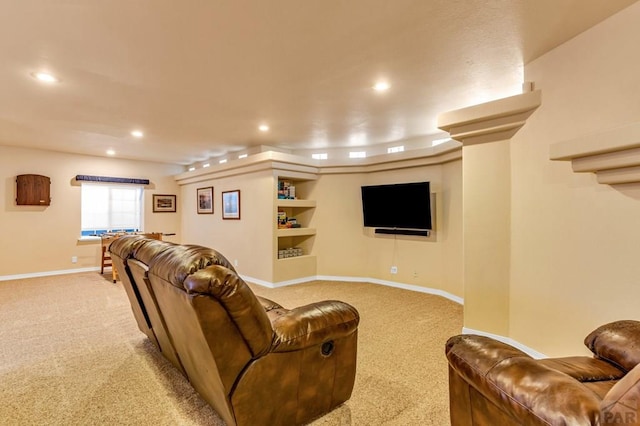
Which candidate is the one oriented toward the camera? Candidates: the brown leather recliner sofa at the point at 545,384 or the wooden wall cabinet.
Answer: the wooden wall cabinet

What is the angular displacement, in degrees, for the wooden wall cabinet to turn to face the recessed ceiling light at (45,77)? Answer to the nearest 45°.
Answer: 0° — it already faces it

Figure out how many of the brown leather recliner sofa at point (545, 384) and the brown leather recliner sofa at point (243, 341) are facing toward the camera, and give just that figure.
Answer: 0

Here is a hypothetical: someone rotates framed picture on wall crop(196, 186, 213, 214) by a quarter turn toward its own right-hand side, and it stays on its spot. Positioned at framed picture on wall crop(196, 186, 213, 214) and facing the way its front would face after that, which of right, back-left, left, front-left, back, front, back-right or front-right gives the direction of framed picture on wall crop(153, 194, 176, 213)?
front

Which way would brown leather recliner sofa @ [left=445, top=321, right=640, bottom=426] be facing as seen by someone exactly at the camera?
facing away from the viewer and to the left of the viewer

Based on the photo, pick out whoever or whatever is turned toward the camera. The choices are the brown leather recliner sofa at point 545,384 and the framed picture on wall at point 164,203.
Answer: the framed picture on wall

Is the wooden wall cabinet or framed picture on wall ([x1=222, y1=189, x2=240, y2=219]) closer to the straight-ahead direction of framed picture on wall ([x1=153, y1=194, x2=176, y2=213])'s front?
the framed picture on wall

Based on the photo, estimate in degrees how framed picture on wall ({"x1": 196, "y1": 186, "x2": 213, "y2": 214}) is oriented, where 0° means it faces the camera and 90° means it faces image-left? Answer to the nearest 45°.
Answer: approximately 45°

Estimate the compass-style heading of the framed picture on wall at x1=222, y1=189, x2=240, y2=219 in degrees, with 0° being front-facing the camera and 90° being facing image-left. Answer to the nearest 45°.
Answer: approximately 45°

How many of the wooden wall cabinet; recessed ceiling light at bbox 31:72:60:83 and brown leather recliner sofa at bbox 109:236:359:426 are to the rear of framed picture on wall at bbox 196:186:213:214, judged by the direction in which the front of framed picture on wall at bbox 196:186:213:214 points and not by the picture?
0

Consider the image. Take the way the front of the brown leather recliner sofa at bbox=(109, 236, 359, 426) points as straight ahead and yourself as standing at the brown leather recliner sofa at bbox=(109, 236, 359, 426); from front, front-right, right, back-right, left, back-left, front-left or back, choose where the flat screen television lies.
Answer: front

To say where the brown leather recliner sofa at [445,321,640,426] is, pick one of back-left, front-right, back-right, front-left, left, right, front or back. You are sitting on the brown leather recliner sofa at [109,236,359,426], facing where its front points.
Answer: right

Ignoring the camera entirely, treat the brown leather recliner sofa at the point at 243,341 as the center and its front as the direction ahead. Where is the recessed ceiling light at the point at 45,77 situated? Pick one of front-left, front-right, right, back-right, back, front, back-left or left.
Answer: left

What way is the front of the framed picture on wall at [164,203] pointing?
toward the camera

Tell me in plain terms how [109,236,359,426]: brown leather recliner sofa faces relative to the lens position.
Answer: facing away from the viewer and to the right of the viewer

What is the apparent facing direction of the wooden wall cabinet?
toward the camera

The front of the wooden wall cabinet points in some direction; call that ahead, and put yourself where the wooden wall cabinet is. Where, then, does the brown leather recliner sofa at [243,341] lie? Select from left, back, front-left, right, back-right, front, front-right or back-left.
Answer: front

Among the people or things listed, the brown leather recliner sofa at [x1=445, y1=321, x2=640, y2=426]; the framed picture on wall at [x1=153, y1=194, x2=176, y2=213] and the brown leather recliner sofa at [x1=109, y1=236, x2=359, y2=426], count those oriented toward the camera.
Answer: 1

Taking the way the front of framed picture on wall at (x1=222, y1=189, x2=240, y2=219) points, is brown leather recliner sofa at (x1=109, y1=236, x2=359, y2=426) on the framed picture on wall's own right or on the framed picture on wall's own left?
on the framed picture on wall's own left

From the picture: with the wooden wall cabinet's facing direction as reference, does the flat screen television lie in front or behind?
in front
